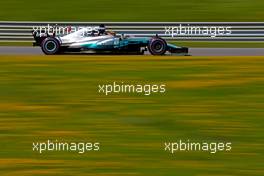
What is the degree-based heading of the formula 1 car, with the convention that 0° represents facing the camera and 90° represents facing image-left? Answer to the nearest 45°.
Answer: approximately 270°
